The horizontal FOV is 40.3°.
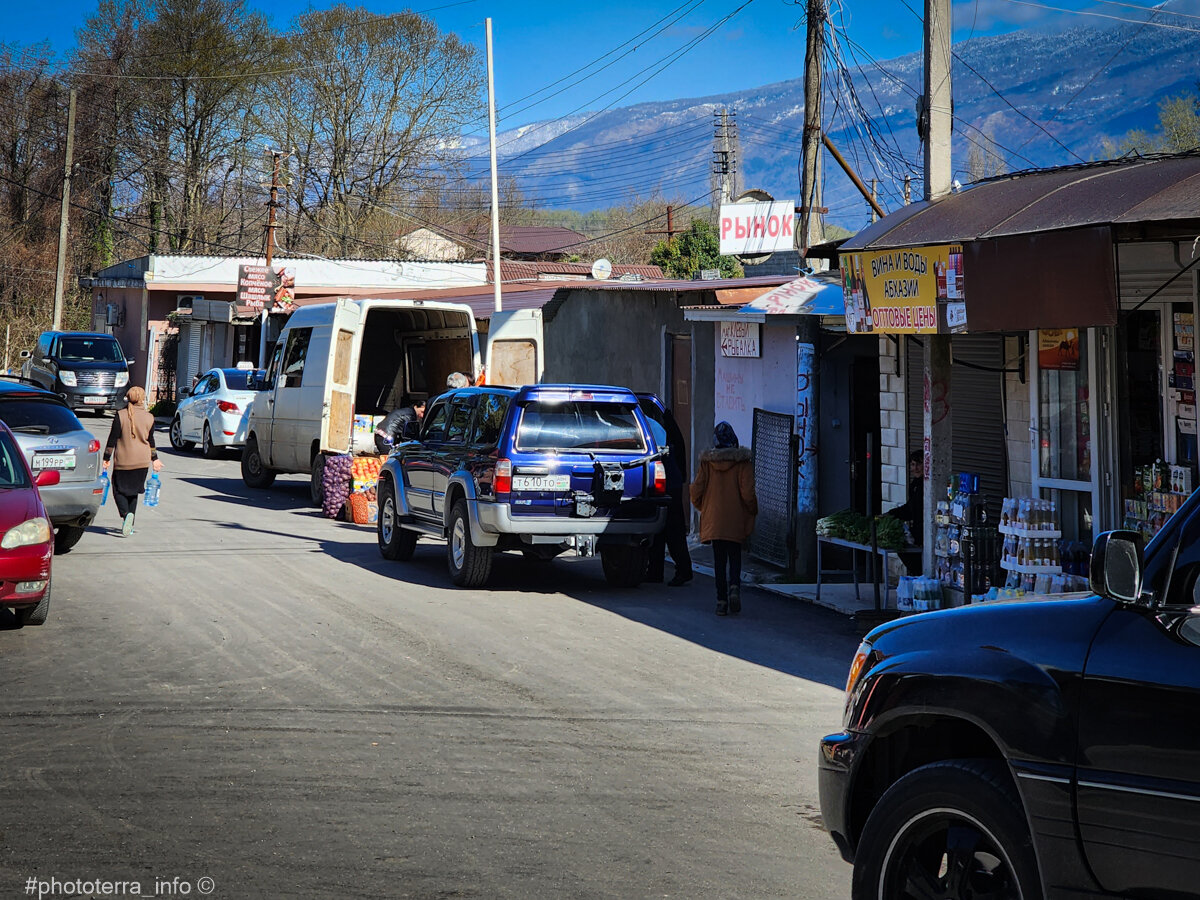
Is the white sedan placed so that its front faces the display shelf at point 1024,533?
no

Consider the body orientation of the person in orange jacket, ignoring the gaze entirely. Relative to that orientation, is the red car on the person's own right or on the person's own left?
on the person's own left

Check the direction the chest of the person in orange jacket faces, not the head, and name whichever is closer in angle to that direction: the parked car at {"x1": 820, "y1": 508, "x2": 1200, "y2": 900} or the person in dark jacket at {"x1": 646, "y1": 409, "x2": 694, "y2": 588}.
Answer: the person in dark jacket

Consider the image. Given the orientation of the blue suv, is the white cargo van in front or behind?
in front

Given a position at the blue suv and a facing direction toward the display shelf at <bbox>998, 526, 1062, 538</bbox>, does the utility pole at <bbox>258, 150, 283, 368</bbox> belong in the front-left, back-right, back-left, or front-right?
back-left

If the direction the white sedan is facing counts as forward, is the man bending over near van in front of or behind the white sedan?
behind

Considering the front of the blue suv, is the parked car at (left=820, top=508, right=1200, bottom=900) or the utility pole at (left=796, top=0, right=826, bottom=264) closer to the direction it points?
the utility pole

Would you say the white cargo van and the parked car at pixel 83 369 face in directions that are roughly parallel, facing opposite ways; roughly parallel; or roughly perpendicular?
roughly parallel, facing opposite ways

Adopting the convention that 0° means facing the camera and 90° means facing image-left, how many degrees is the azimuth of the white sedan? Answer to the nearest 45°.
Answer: approximately 135°

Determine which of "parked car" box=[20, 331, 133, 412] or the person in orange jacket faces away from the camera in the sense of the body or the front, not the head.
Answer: the person in orange jacket

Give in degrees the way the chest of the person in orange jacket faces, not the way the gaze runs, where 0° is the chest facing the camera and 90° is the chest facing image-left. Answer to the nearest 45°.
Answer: approximately 180°

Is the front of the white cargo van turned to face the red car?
no

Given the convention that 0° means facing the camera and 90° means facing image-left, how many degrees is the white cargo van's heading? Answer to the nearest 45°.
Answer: approximately 135°
